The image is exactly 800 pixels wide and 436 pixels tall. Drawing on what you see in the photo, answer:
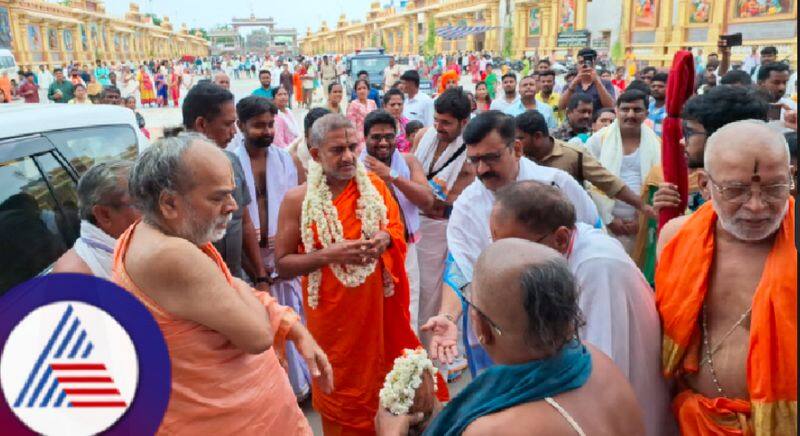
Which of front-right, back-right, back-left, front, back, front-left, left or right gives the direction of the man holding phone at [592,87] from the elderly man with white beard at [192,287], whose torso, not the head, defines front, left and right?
front-left

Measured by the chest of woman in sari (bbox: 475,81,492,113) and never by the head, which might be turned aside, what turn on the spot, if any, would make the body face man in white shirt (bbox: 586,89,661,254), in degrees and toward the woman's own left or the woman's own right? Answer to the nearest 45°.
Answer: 0° — they already face them

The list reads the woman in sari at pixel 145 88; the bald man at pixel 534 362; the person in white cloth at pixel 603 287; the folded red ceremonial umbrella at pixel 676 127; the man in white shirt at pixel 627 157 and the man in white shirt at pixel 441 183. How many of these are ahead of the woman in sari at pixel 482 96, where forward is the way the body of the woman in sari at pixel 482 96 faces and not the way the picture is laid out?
5

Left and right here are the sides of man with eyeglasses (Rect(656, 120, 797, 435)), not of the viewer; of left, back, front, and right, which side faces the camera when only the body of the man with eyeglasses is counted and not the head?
front

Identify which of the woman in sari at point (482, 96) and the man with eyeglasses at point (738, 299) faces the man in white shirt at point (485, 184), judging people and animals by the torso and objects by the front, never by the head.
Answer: the woman in sari

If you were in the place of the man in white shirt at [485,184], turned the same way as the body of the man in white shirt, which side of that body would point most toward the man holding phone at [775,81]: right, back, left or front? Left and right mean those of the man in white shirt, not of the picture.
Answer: back

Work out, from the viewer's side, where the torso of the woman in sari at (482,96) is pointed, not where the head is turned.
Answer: toward the camera

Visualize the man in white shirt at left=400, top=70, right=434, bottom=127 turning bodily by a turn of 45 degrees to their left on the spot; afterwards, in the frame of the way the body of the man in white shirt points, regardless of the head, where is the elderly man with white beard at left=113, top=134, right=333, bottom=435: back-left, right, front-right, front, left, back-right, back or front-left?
front

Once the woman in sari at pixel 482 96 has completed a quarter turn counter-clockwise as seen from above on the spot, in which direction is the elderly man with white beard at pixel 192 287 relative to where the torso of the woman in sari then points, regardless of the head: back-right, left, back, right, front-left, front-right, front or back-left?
right

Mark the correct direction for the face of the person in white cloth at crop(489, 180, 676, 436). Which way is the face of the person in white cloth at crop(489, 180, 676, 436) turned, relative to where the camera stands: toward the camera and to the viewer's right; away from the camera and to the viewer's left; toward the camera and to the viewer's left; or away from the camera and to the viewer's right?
away from the camera and to the viewer's left

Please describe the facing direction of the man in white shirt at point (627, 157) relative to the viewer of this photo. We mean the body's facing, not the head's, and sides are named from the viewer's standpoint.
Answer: facing the viewer

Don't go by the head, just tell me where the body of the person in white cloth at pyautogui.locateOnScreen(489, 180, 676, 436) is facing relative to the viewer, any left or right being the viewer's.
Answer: facing to the left of the viewer

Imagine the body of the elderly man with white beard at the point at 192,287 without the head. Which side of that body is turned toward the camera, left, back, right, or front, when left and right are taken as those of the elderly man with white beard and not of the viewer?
right

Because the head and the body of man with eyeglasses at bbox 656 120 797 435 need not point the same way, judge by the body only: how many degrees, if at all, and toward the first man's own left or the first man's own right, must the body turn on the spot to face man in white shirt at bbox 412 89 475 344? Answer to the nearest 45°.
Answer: approximately 135° to the first man's own right
